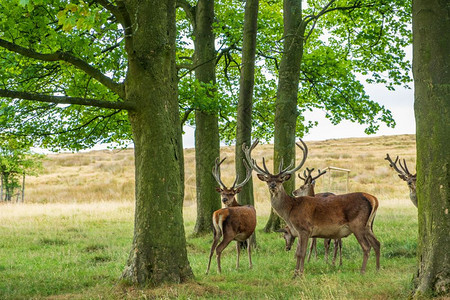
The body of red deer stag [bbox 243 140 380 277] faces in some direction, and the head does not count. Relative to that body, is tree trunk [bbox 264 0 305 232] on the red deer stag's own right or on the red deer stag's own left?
on the red deer stag's own right

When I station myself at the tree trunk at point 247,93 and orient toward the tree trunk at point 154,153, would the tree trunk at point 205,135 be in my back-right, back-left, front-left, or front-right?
back-right

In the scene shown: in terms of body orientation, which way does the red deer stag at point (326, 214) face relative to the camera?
to the viewer's left

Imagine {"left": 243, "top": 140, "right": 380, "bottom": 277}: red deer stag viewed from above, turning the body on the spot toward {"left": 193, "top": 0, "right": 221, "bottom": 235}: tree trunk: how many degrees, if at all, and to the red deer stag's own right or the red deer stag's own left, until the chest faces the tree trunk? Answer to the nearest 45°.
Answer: approximately 45° to the red deer stag's own right

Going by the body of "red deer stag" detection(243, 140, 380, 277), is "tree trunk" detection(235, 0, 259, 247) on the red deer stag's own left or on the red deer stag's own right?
on the red deer stag's own right

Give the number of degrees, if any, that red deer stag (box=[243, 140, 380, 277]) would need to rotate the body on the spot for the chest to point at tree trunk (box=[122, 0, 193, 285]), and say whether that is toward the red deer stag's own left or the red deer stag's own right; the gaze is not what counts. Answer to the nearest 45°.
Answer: approximately 45° to the red deer stag's own left

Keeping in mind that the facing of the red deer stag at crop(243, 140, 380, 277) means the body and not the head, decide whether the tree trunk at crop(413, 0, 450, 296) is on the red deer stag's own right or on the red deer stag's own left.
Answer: on the red deer stag's own left
